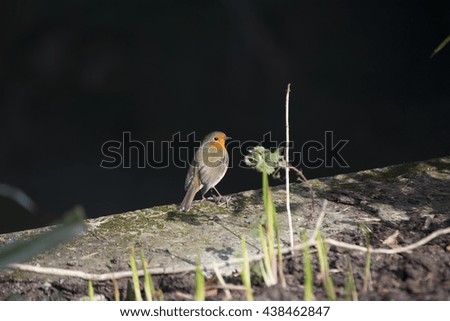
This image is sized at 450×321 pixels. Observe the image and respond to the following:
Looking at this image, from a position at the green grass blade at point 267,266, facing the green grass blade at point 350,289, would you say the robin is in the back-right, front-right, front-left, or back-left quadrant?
back-left

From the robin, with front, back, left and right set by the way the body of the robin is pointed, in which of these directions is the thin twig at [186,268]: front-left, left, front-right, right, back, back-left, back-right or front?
back-right

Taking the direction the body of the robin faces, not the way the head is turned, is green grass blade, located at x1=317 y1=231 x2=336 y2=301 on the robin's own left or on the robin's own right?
on the robin's own right

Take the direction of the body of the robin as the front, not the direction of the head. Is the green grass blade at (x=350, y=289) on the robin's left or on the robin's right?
on the robin's right

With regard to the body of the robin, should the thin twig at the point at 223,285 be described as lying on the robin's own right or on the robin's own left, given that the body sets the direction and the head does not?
on the robin's own right
